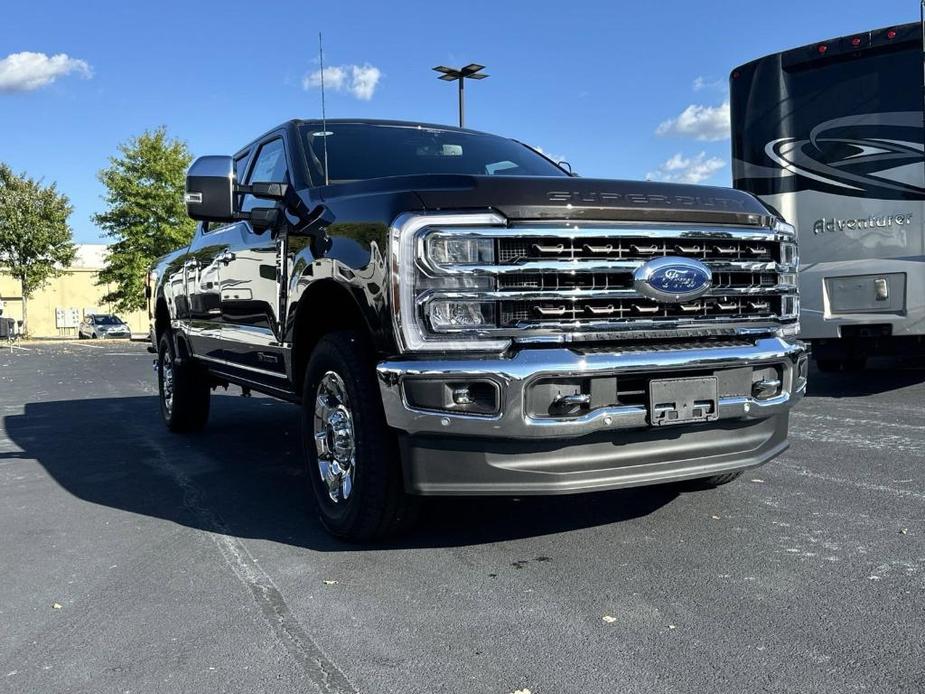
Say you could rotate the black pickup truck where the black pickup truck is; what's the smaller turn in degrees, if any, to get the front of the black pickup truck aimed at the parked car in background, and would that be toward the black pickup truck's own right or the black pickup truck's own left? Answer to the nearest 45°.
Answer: approximately 180°

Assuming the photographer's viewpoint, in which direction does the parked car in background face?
facing the viewer and to the right of the viewer

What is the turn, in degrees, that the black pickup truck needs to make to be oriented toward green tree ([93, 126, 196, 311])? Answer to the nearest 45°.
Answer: approximately 180°

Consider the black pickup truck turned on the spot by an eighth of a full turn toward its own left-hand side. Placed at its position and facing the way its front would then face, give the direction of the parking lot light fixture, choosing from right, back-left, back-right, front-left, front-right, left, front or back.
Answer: left

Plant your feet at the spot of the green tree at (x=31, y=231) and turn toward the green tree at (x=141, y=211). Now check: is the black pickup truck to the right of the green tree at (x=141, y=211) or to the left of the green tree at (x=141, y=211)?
right

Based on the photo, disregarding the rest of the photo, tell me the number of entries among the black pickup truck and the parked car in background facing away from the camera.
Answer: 0
